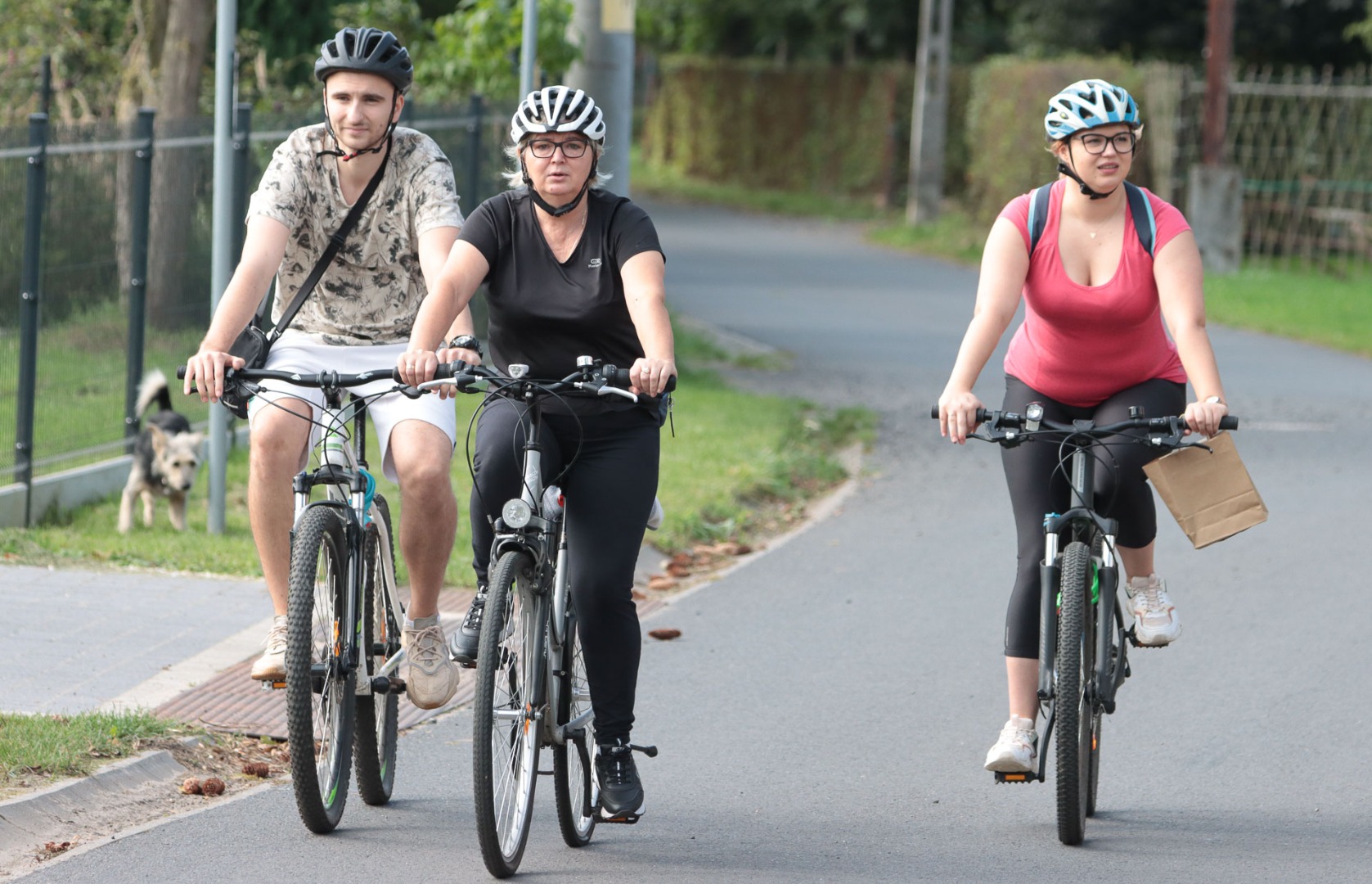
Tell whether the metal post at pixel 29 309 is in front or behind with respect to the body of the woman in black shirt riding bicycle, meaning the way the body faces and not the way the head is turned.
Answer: behind

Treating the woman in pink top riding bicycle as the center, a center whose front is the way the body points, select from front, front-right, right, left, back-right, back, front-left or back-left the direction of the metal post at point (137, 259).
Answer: back-right

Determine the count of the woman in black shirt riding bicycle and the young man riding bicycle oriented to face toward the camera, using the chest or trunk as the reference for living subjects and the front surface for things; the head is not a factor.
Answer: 2

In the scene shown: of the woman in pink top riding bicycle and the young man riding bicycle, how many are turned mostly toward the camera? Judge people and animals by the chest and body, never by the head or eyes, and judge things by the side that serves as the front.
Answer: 2

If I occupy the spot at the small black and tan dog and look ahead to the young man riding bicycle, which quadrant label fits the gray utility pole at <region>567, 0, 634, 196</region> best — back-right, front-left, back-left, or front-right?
back-left

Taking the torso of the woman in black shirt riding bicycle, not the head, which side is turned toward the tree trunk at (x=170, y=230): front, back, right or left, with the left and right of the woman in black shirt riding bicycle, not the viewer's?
back

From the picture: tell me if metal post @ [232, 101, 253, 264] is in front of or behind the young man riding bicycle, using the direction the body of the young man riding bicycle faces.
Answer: behind

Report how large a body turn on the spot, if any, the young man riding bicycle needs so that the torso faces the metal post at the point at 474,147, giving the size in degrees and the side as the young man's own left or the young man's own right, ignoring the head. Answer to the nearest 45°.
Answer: approximately 180°

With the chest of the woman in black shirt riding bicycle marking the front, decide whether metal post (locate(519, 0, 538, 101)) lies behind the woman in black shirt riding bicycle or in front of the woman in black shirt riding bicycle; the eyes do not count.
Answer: behind
